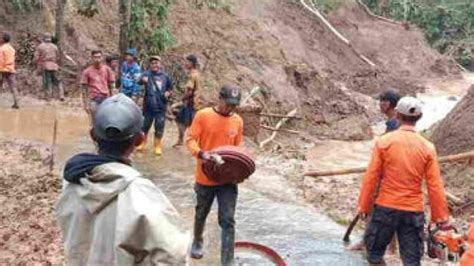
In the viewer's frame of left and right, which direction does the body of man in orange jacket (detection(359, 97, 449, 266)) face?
facing away from the viewer

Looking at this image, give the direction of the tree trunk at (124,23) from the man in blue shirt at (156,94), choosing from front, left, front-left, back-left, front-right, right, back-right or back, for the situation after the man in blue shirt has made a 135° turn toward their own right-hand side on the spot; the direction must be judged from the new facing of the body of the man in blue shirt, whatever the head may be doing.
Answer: front-right

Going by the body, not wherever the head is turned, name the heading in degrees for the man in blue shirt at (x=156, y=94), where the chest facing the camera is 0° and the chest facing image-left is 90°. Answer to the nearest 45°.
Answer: approximately 0°

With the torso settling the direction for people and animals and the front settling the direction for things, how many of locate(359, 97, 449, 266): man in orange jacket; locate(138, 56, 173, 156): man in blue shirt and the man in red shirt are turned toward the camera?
2

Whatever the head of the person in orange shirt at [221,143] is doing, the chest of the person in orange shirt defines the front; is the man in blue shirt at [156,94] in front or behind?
behind
